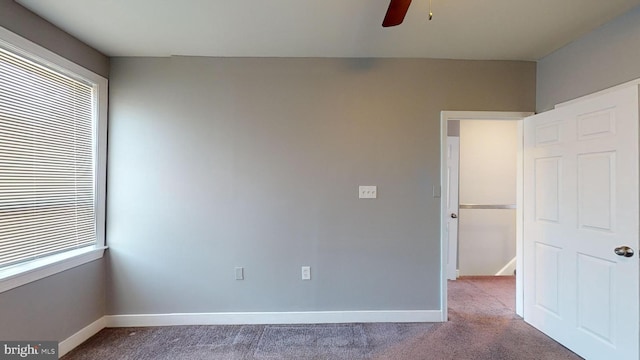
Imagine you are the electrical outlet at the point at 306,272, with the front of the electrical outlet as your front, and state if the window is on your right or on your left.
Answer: on your right

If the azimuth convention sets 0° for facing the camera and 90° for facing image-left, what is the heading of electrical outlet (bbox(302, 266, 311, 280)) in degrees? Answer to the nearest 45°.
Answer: approximately 0°

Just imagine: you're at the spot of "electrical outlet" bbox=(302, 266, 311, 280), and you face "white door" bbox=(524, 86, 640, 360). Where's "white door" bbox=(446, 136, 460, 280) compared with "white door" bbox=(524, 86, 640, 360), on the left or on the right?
left

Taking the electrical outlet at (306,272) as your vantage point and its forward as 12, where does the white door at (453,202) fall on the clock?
The white door is roughly at 8 o'clock from the electrical outlet.

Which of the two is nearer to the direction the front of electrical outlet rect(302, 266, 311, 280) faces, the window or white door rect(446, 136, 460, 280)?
the window

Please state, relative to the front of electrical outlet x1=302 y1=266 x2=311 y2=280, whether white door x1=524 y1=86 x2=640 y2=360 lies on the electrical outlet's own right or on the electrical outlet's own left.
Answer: on the electrical outlet's own left
